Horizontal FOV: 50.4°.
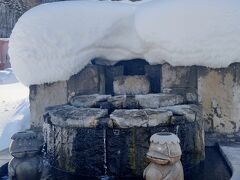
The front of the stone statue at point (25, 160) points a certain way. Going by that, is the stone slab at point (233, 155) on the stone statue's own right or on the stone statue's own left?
on the stone statue's own left

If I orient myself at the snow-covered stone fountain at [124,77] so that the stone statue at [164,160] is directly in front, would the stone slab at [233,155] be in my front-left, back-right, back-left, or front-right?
front-left

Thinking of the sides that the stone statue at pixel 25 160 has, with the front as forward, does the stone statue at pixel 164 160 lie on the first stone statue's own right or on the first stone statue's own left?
on the first stone statue's own left

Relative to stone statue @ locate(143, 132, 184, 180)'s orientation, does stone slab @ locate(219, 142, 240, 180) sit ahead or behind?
behind

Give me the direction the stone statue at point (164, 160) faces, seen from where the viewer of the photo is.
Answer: facing the viewer and to the left of the viewer

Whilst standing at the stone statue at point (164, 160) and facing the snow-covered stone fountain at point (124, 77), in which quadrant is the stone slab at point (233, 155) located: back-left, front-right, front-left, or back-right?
front-right

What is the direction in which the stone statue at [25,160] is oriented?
toward the camera

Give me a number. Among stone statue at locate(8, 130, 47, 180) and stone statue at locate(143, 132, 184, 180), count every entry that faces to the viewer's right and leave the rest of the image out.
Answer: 0
